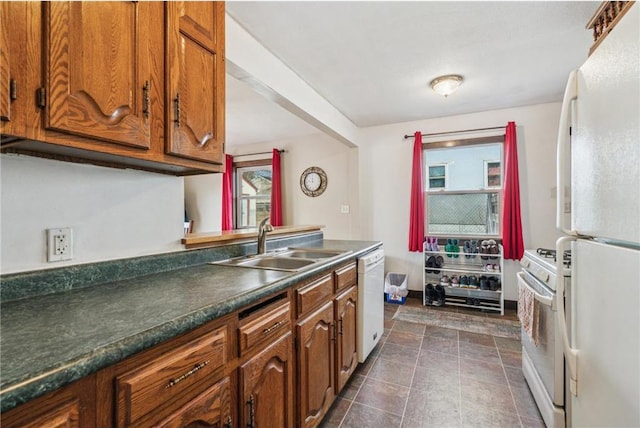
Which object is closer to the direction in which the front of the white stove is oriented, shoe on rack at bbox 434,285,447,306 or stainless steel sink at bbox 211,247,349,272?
the stainless steel sink

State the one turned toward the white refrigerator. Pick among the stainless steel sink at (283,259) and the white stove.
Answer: the stainless steel sink

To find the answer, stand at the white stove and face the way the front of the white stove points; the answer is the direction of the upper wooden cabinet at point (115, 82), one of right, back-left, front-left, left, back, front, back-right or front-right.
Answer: front-left

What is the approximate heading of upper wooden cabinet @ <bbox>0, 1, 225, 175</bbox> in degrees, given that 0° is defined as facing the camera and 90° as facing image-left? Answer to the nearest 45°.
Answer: approximately 315°

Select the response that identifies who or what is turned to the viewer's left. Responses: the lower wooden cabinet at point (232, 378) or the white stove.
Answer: the white stove

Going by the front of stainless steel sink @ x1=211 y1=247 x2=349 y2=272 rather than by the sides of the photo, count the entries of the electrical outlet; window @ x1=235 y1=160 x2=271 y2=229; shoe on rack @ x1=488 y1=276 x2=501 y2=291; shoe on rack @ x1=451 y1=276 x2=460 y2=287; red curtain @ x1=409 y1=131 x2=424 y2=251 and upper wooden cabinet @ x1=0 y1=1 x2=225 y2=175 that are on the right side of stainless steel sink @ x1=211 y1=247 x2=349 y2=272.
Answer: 2

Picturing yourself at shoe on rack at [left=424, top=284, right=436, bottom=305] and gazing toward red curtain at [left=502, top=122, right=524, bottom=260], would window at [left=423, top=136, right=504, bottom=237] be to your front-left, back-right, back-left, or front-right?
front-left

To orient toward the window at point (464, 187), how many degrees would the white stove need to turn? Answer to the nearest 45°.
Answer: approximately 90° to its right

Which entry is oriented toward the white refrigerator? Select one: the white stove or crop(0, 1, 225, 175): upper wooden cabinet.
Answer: the upper wooden cabinet

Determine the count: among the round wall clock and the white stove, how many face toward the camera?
1

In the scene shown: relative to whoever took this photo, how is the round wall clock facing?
facing the viewer

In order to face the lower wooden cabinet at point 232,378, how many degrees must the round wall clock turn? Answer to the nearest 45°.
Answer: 0° — it already faces it

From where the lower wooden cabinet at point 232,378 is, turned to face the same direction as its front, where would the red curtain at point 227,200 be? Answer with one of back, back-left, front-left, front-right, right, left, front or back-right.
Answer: back-left

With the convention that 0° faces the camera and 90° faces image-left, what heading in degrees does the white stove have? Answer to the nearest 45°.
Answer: approximately 90°

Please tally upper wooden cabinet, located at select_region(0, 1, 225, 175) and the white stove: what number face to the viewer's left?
1

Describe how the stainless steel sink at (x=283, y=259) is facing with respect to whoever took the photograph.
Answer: facing the viewer and to the right of the viewer

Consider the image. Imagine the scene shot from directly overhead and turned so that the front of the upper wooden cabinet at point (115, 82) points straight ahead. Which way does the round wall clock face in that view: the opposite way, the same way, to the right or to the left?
to the right

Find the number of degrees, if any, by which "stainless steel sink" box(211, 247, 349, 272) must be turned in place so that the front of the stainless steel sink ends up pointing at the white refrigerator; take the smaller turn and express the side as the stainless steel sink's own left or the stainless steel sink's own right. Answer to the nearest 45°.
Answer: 0° — it already faces it

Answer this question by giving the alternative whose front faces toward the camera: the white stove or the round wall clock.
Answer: the round wall clock

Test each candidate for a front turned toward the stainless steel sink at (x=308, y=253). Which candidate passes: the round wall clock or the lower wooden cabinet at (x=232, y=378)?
the round wall clock
